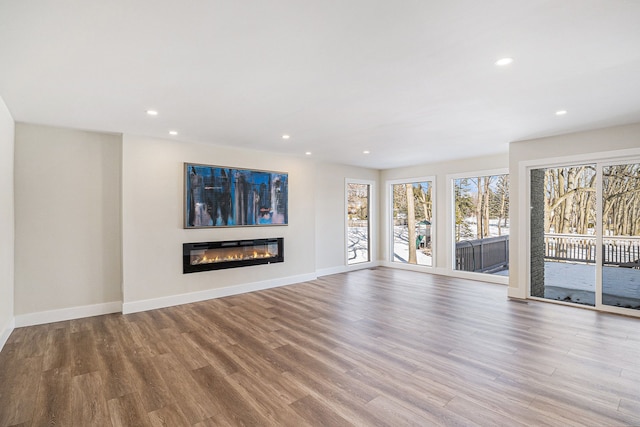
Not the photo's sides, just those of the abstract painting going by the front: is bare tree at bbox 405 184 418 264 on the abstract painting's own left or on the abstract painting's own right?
on the abstract painting's own left

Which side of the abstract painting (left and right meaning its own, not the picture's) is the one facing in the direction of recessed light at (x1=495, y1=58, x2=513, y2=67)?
front

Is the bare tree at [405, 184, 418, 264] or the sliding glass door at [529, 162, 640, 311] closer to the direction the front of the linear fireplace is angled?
the sliding glass door

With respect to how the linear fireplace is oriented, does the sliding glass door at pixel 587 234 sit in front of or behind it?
in front

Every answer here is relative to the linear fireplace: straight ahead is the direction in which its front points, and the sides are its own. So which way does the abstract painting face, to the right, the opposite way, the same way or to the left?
the same way

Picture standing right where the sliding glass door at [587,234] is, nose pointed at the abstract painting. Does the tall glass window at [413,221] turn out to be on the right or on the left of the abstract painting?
right

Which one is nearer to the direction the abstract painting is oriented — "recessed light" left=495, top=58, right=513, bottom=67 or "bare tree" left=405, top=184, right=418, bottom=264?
the recessed light

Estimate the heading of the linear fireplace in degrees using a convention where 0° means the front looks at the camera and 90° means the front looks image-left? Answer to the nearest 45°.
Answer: approximately 315°

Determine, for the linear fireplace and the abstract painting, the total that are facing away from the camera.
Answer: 0

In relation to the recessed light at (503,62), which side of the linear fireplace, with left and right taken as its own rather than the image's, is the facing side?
front
